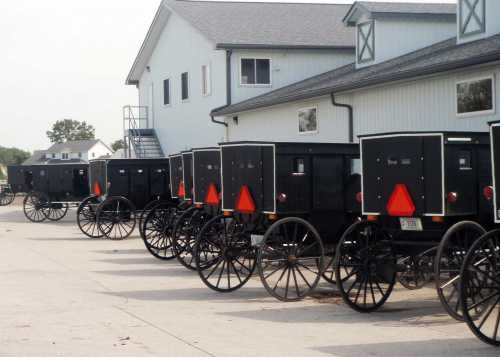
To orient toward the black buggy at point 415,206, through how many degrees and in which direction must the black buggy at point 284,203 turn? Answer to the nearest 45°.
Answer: approximately 90° to its right

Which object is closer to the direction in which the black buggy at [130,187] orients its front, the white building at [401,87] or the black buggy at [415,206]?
the white building

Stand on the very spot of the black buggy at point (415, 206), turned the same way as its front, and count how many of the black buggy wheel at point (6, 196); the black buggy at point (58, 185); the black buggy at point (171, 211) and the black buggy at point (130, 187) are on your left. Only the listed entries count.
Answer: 4

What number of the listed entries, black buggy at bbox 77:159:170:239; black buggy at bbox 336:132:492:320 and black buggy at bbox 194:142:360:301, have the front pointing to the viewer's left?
0

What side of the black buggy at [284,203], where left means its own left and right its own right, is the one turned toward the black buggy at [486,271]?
right

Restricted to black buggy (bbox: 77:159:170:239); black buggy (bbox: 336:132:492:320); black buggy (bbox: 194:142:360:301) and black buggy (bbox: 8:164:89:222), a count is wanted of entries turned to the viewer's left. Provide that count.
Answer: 0

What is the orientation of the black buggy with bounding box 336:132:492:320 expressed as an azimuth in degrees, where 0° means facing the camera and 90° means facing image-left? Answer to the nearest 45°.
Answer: approximately 225°

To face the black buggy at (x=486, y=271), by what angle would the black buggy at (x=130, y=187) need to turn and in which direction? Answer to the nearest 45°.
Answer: approximately 135° to its right

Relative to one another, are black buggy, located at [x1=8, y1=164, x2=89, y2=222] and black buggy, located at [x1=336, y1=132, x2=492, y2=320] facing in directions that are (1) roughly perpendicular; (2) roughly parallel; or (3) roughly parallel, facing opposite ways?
roughly parallel

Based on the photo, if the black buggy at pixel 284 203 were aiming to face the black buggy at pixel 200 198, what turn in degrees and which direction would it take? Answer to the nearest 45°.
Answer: approximately 90° to its left

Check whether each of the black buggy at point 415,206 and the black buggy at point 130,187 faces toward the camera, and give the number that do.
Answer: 0

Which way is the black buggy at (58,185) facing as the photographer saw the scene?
facing to the right of the viewer

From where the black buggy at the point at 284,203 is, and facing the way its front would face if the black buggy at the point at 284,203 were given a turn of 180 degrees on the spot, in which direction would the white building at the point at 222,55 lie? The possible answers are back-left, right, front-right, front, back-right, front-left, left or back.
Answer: back-right

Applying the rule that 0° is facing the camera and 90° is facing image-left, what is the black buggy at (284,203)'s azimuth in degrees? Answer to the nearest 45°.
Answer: approximately 225°
